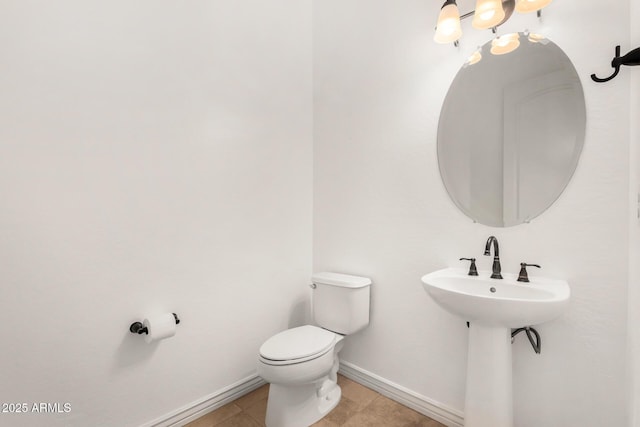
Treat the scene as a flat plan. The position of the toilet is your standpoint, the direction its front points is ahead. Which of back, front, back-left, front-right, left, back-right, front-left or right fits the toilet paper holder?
front-right

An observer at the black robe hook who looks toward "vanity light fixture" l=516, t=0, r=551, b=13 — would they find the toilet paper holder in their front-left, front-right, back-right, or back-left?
front-left

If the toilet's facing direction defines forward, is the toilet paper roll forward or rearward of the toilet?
forward

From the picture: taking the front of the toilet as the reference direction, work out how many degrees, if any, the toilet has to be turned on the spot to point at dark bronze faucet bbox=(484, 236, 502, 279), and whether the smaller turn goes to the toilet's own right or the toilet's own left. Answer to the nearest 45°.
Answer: approximately 135° to the toilet's own left

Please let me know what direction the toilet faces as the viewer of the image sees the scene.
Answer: facing the viewer and to the left of the viewer

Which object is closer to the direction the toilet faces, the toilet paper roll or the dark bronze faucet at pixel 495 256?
the toilet paper roll

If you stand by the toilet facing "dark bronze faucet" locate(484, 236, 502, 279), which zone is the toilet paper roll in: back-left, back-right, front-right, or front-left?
back-right

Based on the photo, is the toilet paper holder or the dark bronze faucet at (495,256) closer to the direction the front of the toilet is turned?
the toilet paper holder
